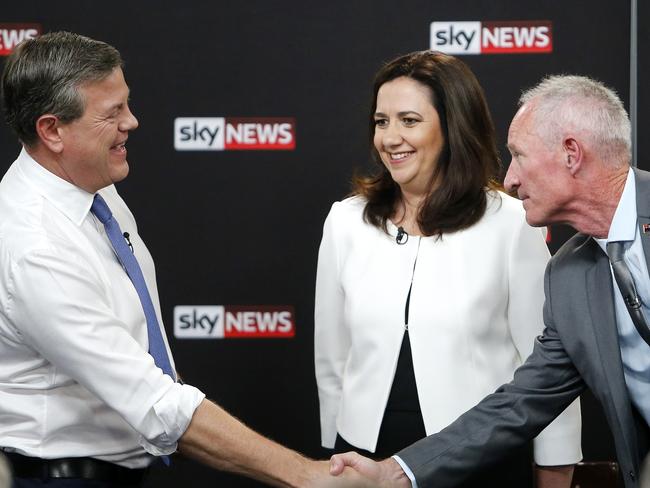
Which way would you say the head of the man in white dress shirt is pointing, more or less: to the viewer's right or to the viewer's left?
to the viewer's right

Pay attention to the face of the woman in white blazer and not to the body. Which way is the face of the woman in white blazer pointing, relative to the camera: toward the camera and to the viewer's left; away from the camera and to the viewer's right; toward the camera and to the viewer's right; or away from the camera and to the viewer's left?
toward the camera and to the viewer's left

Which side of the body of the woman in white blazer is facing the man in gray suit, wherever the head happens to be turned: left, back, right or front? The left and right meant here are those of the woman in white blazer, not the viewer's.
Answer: left

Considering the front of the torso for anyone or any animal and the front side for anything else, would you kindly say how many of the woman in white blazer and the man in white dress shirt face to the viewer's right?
1

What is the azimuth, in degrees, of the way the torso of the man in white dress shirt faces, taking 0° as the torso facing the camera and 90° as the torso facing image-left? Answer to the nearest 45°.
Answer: approximately 270°

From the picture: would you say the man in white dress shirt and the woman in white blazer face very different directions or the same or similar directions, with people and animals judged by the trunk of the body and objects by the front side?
very different directions

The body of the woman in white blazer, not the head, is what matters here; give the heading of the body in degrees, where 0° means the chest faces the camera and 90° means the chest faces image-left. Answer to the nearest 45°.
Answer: approximately 45°

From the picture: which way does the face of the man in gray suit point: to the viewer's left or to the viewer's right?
to the viewer's left

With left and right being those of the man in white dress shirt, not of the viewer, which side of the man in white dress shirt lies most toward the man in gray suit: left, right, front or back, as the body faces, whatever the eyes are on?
front
